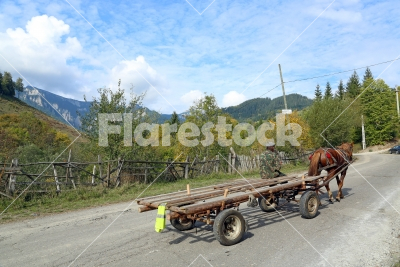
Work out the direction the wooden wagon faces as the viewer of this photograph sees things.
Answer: facing away from the viewer and to the right of the viewer

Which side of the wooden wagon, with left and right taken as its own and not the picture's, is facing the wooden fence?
left

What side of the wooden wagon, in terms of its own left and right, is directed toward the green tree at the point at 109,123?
left

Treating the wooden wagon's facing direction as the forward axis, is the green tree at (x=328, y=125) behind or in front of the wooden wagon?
in front

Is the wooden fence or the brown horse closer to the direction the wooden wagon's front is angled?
the brown horse

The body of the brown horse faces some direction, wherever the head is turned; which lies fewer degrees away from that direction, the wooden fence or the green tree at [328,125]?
the green tree

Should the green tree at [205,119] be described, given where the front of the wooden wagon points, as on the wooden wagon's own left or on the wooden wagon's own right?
on the wooden wagon's own left

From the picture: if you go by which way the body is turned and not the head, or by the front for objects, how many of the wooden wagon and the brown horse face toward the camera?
0

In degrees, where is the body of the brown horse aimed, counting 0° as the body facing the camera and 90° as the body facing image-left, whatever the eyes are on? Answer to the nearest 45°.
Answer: approximately 225°

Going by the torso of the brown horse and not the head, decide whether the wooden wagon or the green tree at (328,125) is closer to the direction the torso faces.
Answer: the green tree
